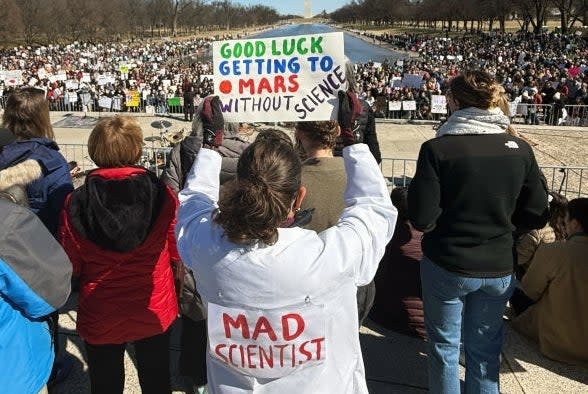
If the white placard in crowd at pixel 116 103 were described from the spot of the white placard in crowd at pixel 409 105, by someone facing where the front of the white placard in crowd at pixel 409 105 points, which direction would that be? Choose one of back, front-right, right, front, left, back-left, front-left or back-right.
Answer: right

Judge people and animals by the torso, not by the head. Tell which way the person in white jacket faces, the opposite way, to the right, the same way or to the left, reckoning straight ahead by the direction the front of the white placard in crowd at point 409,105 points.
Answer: the opposite way

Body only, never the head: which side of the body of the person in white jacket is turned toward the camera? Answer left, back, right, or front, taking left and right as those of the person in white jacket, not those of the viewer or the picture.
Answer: back

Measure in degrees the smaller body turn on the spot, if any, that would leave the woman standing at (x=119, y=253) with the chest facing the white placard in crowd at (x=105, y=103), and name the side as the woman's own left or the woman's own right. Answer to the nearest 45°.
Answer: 0° — they already face it

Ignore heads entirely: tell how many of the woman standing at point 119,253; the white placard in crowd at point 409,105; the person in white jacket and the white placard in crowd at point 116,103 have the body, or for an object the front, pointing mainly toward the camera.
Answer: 2

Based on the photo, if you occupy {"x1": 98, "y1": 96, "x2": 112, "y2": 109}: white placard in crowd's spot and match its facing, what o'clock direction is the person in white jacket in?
The person in white jacket is roughly at 12 o'clock from the white placard in crowd.

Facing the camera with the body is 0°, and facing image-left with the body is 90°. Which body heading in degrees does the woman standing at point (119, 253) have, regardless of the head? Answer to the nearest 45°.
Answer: approximately 180°

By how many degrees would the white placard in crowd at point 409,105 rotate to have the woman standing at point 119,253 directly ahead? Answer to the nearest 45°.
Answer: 0° — it already faces them

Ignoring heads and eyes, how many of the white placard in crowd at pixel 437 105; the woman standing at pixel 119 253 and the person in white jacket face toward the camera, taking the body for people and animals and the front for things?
1

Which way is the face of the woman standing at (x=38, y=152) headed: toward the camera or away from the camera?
away from the camera

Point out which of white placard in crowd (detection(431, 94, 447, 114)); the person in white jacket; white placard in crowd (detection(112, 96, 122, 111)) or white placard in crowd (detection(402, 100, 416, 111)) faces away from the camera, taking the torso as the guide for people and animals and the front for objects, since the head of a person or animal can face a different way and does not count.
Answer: the person in white jacket
